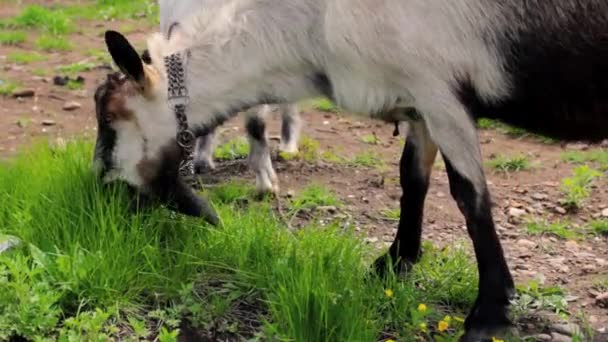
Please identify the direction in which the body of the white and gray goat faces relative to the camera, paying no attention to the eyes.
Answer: to the viewer's left

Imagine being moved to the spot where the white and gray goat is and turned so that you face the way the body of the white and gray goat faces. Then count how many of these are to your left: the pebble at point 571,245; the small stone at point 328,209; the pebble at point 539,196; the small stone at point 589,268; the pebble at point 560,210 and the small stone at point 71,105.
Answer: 0

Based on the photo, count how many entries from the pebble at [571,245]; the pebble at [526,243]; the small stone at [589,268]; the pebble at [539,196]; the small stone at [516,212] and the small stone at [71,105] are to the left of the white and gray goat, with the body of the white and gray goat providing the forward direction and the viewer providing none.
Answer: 0

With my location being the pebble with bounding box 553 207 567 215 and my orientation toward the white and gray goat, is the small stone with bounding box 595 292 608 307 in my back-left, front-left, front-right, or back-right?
front-left

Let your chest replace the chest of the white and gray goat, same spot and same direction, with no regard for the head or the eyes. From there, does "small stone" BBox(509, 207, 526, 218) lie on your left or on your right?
on your right

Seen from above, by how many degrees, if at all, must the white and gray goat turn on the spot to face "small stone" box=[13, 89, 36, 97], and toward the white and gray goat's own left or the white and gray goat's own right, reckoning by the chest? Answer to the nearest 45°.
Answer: approximately 45° to the white and gray goat's own right

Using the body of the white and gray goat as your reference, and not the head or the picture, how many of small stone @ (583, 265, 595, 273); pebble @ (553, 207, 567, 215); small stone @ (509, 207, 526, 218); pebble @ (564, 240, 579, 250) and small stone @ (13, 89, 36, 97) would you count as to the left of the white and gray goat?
0

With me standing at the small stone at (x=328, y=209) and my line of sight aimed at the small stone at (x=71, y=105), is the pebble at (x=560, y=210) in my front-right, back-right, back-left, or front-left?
back-right

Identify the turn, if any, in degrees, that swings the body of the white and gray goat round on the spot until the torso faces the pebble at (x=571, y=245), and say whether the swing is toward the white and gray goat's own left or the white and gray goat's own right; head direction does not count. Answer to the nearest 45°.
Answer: approximately 135° to the white and gray goat's own right

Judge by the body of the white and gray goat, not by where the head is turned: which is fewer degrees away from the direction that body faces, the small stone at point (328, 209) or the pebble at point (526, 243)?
the small stone

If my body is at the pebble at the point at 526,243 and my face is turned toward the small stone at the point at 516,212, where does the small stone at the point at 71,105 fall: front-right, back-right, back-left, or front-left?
front-left
